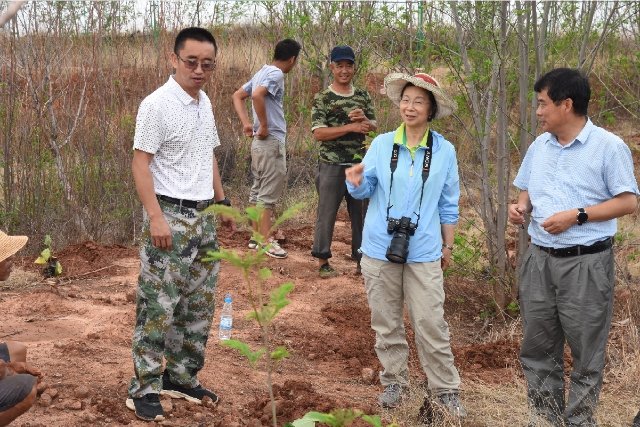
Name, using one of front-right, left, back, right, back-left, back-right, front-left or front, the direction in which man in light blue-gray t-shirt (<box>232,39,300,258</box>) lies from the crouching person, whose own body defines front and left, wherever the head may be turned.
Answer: front-left

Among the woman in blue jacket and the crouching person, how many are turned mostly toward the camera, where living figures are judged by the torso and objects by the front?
1

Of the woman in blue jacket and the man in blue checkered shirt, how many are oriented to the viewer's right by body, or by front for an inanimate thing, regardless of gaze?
0

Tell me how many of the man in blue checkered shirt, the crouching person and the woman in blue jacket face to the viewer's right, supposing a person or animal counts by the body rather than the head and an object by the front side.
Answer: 1

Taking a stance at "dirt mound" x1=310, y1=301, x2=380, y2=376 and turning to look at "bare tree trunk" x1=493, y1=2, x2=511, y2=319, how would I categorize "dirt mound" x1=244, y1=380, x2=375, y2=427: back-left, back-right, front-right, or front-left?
back-right

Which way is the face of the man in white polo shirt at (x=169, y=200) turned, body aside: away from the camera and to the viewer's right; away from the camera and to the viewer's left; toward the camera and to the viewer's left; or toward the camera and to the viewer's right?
toward the camera and to the viewer's right

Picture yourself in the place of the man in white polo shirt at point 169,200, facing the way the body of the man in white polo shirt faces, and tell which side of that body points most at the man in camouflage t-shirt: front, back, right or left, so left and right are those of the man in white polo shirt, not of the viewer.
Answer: left

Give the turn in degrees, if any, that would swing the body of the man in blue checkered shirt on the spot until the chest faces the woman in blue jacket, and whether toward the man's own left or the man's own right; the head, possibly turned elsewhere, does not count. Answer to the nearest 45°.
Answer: approximately 45° to the man's own right

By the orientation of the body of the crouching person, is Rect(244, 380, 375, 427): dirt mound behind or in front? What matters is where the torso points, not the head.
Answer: in front

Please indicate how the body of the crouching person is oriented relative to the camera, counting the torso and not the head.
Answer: to the viewer's right
